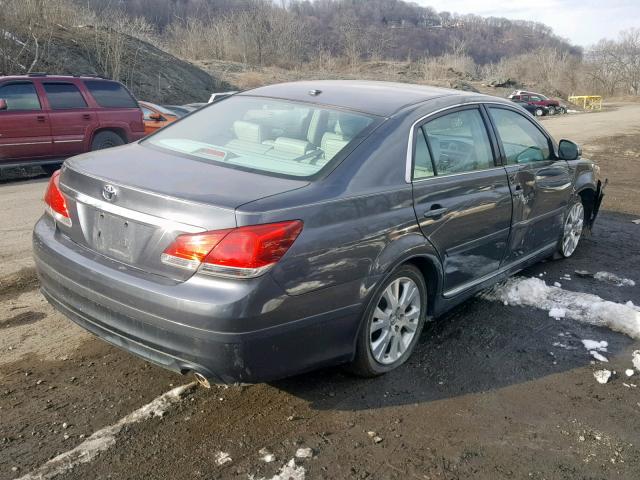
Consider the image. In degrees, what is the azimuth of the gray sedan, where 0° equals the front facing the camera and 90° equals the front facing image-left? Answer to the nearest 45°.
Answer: approximately 225°

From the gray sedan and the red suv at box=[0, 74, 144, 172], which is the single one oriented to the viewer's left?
the red suv

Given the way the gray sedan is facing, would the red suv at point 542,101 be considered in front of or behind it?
in front

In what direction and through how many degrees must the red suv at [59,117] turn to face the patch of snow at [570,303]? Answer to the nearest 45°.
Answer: approximately 135° to its left

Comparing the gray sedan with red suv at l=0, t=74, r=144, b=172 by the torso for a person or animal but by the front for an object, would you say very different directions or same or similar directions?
very different directions

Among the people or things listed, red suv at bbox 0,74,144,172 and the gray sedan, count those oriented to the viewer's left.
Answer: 1

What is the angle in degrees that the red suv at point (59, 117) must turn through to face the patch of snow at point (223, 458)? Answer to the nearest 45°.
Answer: approximately 90° to its left

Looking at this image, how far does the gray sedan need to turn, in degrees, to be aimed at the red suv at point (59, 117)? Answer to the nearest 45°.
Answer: approximately 90° to its left

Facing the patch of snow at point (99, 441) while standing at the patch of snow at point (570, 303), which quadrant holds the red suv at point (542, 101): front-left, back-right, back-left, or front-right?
back-right

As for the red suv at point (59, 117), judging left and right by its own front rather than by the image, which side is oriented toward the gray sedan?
left

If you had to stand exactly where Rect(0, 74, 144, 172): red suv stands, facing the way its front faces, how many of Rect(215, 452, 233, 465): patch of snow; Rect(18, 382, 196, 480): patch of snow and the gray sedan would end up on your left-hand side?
3

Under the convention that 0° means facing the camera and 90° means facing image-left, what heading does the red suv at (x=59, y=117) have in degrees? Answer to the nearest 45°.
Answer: approximately 90°

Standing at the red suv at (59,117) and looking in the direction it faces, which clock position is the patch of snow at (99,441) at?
The patch of snow is roughly at 9 o'clock from the red suv.

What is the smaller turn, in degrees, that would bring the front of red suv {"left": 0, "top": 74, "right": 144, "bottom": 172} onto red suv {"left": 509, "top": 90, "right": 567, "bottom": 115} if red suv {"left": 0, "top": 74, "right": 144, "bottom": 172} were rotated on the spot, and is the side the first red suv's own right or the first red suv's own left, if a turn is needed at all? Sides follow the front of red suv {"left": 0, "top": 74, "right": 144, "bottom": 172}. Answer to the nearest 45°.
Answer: approximately 135° to the first red suv's own right
